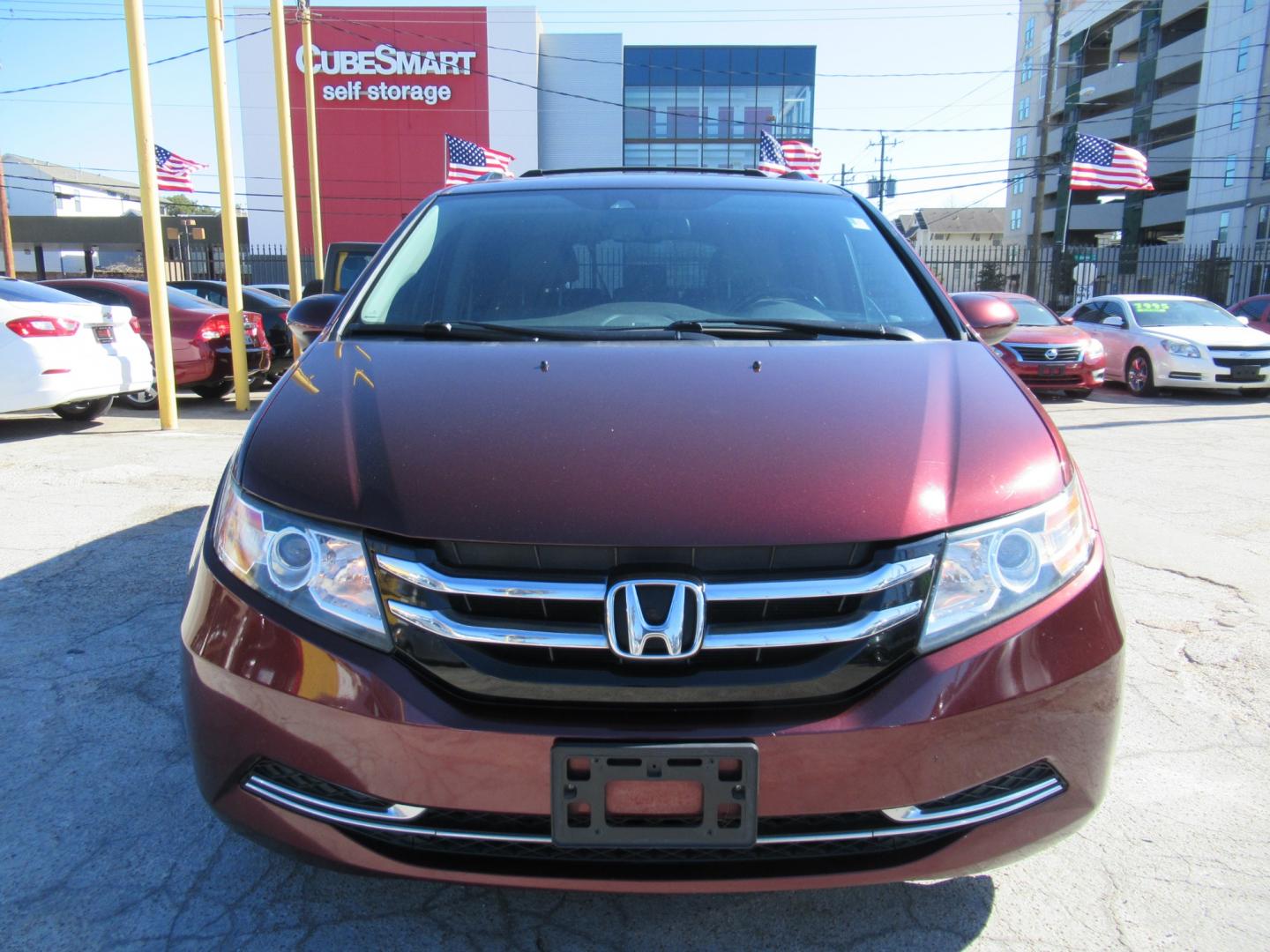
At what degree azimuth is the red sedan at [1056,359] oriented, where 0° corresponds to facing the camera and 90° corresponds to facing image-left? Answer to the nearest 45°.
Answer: approximately 315°

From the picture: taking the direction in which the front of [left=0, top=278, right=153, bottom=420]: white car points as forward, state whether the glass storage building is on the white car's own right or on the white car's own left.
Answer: on the white car's own right

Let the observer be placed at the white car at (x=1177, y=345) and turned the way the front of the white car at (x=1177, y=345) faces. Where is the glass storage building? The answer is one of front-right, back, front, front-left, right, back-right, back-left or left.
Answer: back

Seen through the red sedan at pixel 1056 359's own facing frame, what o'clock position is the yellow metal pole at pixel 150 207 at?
The yellow metal pole is roughly at 3 o'clock from the red sedan.

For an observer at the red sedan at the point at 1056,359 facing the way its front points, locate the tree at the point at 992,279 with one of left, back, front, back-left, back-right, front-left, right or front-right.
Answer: back-left

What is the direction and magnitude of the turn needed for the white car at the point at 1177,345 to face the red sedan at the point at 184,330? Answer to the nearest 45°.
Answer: approximately 90° to its right

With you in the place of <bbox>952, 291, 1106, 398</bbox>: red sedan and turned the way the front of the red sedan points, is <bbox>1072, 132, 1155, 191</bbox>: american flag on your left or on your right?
on your left

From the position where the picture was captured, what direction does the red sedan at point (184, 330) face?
facing away from the viewer and to the left of the viewer

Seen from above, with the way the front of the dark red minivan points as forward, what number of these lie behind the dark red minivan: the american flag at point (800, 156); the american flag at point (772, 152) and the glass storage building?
3

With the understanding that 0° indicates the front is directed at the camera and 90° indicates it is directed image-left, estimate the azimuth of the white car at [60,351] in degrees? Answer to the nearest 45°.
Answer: approximately 135°
